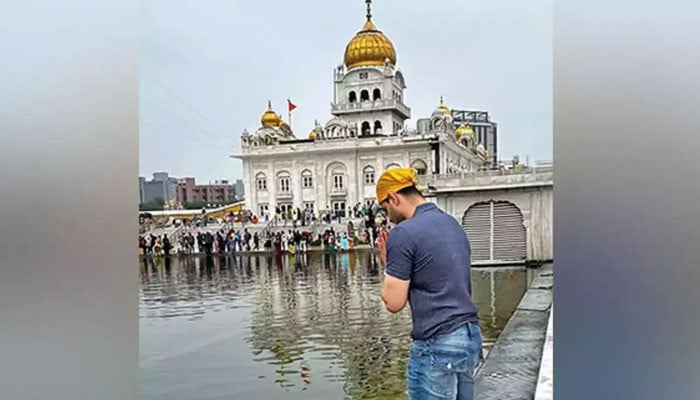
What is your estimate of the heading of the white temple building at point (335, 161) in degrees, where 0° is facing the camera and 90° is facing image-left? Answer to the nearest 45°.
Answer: approximately 0°

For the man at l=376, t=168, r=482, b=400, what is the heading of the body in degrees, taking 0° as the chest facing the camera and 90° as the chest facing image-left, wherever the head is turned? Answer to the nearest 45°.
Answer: approximately 135°

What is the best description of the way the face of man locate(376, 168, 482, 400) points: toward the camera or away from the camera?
away from the camera
